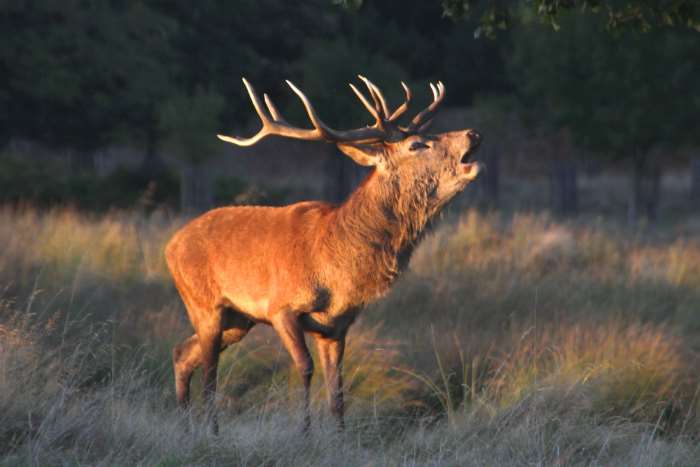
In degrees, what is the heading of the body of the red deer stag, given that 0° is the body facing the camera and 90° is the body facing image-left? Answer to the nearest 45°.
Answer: approximately 270°

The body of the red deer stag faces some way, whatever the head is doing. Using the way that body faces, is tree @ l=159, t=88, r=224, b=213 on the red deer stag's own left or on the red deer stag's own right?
on the red deer stag's own left

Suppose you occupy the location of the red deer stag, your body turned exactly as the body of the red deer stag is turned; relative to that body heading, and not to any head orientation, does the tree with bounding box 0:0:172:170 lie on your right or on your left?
on your left

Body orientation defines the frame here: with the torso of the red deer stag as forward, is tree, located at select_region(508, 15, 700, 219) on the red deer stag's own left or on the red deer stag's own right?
on the red deer stag's own left
